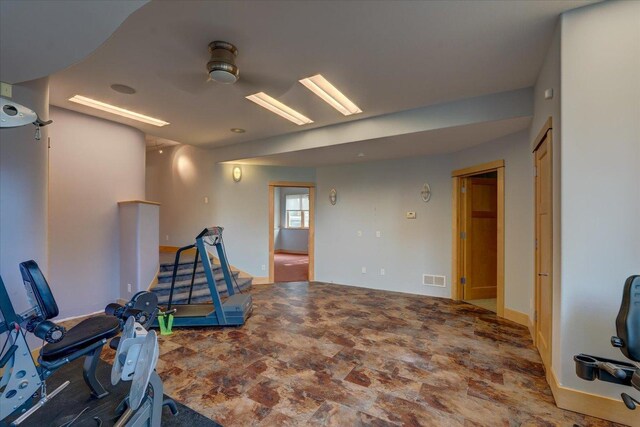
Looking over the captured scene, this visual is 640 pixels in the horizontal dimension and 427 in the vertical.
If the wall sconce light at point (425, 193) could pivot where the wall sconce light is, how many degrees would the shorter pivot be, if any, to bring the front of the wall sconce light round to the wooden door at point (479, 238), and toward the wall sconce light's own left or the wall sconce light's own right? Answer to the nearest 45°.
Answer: approximately 90° to the wall sconce light's own left

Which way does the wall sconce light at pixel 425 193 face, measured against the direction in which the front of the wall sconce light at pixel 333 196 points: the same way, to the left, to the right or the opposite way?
the same way

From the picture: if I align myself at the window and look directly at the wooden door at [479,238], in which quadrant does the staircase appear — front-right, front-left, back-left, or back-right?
front-right

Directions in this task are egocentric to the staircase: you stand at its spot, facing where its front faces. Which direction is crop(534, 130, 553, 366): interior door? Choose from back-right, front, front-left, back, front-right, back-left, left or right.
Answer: front-left

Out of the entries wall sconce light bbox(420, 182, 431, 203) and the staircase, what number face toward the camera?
2

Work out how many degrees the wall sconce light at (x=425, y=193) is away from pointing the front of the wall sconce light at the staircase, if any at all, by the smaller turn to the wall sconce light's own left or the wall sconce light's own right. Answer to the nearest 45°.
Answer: approximately 45° to the wall sconce light's own right

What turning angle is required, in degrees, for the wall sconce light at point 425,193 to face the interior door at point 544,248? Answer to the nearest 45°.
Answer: approximately 45° to its left

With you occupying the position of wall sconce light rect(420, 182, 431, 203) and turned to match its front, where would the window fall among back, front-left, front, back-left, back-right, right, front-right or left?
back-right

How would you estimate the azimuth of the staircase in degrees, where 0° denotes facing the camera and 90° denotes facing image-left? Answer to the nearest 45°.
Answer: approximately 0°

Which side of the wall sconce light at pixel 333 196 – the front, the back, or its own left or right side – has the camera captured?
front

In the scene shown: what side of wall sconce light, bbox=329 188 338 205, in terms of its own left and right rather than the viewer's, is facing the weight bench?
front
